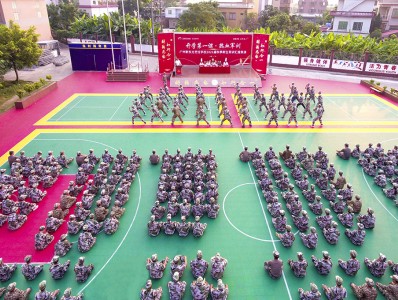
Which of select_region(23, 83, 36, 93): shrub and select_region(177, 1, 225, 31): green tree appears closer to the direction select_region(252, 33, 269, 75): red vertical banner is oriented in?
the shrub

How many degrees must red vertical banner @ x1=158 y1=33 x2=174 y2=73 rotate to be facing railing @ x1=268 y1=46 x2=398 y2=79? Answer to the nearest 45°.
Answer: approximately 90° to its left

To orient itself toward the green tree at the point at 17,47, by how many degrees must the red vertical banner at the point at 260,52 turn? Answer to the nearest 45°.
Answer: approximately 90° to its right

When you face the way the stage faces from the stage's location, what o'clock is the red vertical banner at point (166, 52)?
The red vertical banner is roughly at 4 o'clock from the stage.

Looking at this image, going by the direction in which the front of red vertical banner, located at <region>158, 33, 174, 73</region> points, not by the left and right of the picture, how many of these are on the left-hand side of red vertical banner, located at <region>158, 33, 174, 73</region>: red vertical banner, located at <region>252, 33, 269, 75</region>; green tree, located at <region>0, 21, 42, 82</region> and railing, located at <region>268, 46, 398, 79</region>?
2

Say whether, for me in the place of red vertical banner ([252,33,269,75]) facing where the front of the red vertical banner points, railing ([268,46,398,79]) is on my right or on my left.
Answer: on my left

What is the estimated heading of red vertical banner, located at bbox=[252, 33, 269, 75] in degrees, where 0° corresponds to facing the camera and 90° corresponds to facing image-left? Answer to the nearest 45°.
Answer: approximately 0°

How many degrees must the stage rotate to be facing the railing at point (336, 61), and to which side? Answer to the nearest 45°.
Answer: approximately 135° to its left

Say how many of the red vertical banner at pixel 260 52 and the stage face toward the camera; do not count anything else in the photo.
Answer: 2

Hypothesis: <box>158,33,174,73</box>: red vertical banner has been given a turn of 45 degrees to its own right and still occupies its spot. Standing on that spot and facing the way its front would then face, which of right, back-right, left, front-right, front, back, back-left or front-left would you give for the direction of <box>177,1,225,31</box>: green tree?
back-right

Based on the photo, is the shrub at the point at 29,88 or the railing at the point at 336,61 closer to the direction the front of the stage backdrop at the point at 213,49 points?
the shrub

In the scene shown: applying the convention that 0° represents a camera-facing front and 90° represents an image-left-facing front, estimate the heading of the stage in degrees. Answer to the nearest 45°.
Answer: approximately 0°

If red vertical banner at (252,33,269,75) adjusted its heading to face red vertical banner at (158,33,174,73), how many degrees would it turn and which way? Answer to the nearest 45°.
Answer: approximately 90° to its right
